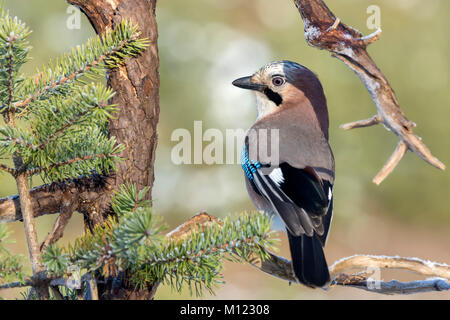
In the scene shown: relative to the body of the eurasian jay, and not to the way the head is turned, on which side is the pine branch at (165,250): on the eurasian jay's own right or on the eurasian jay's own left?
on the eurasian jay's own left

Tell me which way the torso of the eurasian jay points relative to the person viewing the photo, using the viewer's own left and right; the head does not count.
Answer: facing away from the viewer and to the left of the viewer

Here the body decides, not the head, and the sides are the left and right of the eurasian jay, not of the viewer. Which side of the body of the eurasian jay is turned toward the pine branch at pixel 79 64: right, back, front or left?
left
